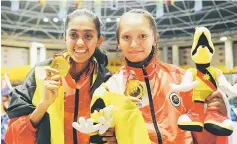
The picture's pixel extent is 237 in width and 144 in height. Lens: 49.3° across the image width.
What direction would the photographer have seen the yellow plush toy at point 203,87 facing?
facing the viewer
